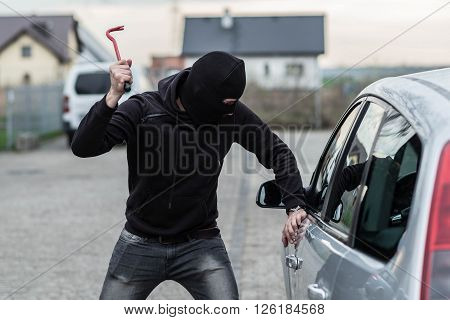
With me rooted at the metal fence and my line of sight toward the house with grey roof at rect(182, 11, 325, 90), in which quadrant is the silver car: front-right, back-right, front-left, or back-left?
back-right

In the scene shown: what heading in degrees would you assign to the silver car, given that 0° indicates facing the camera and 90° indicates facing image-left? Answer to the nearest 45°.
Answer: approximately 135°

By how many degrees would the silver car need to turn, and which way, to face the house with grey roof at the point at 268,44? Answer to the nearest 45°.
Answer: approximately 45° to its right
